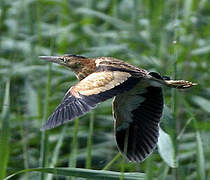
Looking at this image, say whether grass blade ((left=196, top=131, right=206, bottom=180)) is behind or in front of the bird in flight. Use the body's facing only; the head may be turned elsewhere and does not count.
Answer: behind

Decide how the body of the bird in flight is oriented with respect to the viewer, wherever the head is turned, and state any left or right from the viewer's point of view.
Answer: facing to the left of the viewer
